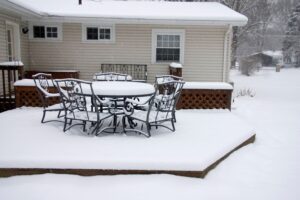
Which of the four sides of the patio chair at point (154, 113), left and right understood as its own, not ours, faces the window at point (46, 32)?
front

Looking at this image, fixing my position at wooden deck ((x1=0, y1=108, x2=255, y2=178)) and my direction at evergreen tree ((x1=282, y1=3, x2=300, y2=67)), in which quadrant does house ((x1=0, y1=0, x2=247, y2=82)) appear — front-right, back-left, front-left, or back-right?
front-left

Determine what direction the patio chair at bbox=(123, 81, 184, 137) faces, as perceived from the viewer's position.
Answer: facing away from the viewer and to the left of the viewer

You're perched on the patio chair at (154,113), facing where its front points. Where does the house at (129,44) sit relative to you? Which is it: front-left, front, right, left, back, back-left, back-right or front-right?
front-right

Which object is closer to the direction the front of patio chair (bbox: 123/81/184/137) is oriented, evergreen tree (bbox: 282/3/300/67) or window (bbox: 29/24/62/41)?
the window

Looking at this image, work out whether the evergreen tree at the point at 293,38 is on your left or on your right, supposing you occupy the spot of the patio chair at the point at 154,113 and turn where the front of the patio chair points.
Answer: on your right
